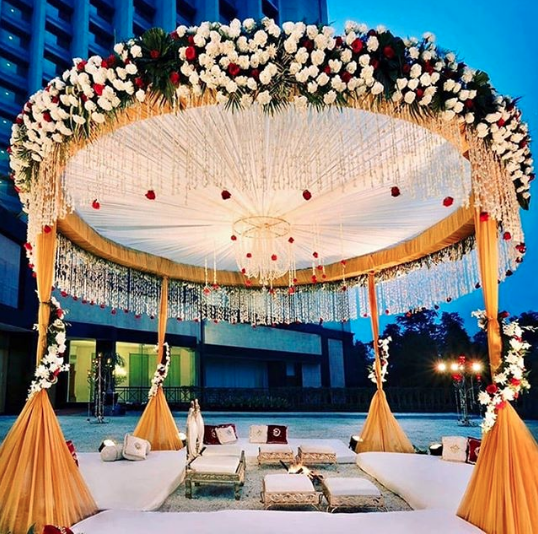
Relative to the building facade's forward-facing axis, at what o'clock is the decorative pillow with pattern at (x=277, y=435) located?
The decorative pillow with pattern is roughly at 1 o'clock from the building facade.

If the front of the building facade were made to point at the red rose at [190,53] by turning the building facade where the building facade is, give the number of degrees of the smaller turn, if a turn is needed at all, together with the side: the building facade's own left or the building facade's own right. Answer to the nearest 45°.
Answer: approximately 45° to the building facade's own right

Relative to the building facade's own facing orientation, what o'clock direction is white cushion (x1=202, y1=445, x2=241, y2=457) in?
The white cushion is roughly at 1 o'clock from the building facade.

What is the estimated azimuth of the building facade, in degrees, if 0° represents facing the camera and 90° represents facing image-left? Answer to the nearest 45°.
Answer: approximately 315°

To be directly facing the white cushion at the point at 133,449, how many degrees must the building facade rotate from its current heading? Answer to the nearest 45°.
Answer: approximately 45° to its right

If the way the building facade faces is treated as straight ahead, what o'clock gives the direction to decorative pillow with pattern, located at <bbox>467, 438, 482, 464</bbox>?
The decorative pillow with pattern is roughly at 1 o'clock from the building facade.

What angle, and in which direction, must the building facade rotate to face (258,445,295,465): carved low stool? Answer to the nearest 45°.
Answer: approximately 45° to its right

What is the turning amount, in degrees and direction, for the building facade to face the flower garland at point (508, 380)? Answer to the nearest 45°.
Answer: approximately 45° to its right
